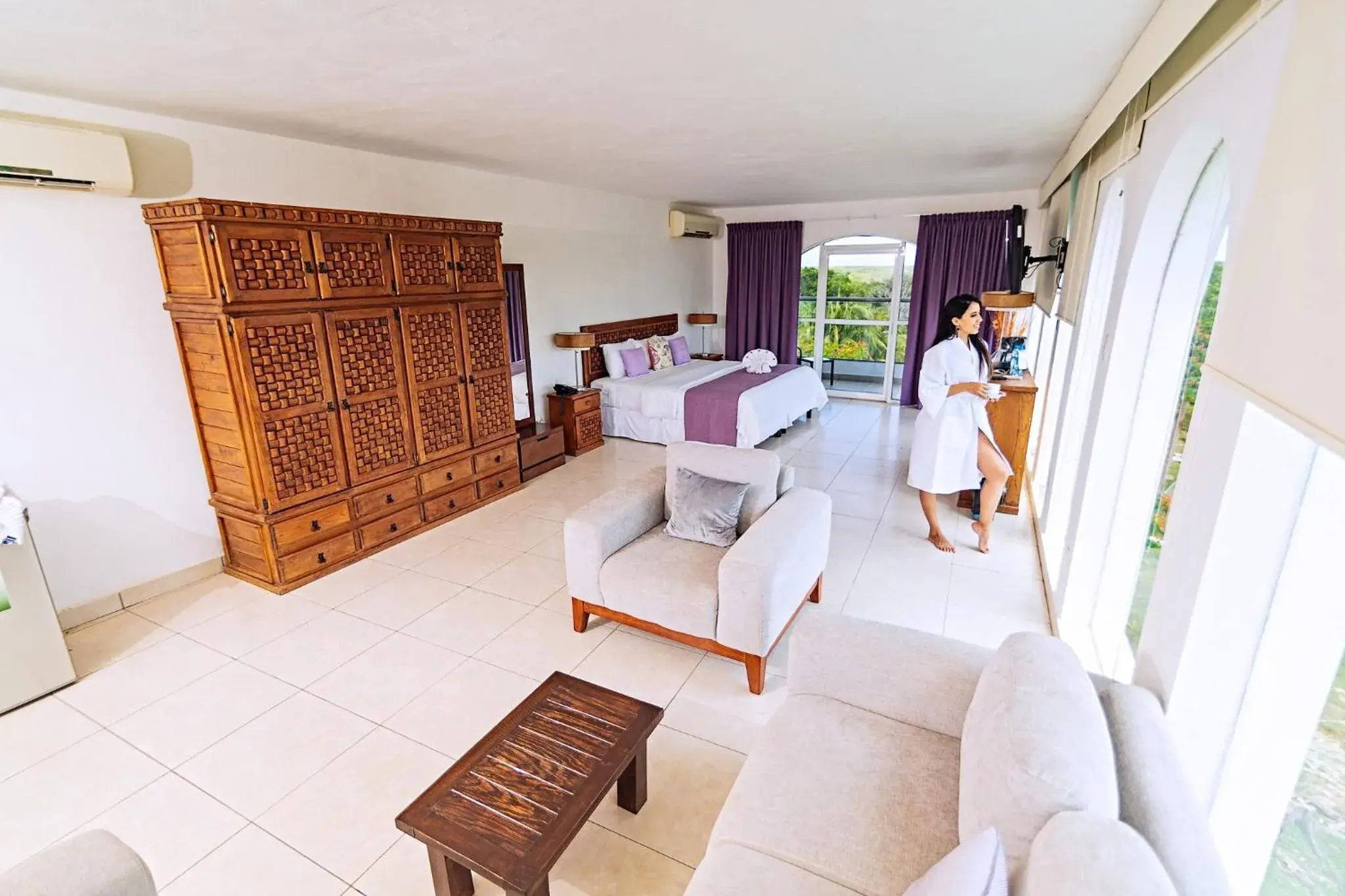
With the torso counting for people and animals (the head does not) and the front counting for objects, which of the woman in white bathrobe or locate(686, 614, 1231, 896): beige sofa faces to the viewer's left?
the beige sofa

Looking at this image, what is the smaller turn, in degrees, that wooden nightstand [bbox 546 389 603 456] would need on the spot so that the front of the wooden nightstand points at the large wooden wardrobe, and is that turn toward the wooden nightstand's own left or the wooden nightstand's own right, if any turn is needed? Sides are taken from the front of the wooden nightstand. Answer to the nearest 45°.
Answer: approximately 90° to the wooden nightstand's own right

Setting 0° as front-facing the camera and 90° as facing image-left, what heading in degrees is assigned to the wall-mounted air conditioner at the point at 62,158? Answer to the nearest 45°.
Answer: approximately 315°

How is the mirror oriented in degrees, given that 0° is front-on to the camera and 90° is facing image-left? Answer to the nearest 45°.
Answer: approximately 315°

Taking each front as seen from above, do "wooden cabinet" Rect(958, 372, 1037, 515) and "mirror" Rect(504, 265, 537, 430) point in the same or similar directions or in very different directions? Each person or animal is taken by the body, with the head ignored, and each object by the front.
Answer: very different directions

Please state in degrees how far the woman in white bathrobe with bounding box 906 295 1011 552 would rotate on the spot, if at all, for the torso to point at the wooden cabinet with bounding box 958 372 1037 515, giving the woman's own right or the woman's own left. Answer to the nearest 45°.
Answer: approximately 90° to the woman's own left

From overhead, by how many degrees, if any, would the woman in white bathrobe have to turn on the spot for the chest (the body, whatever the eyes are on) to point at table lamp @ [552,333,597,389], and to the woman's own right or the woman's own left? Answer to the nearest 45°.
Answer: approximately 135° to the woman's own right

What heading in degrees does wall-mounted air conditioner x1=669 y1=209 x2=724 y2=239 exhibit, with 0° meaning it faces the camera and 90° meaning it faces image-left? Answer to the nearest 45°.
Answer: approximately 315°
